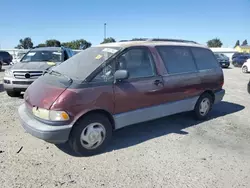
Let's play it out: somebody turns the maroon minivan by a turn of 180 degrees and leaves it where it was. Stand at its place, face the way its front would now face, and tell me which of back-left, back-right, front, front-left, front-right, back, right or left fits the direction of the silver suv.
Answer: left

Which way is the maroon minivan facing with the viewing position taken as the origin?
facing the viewer and to the left of the viewer

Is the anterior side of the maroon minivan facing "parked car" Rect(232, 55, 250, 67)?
no
